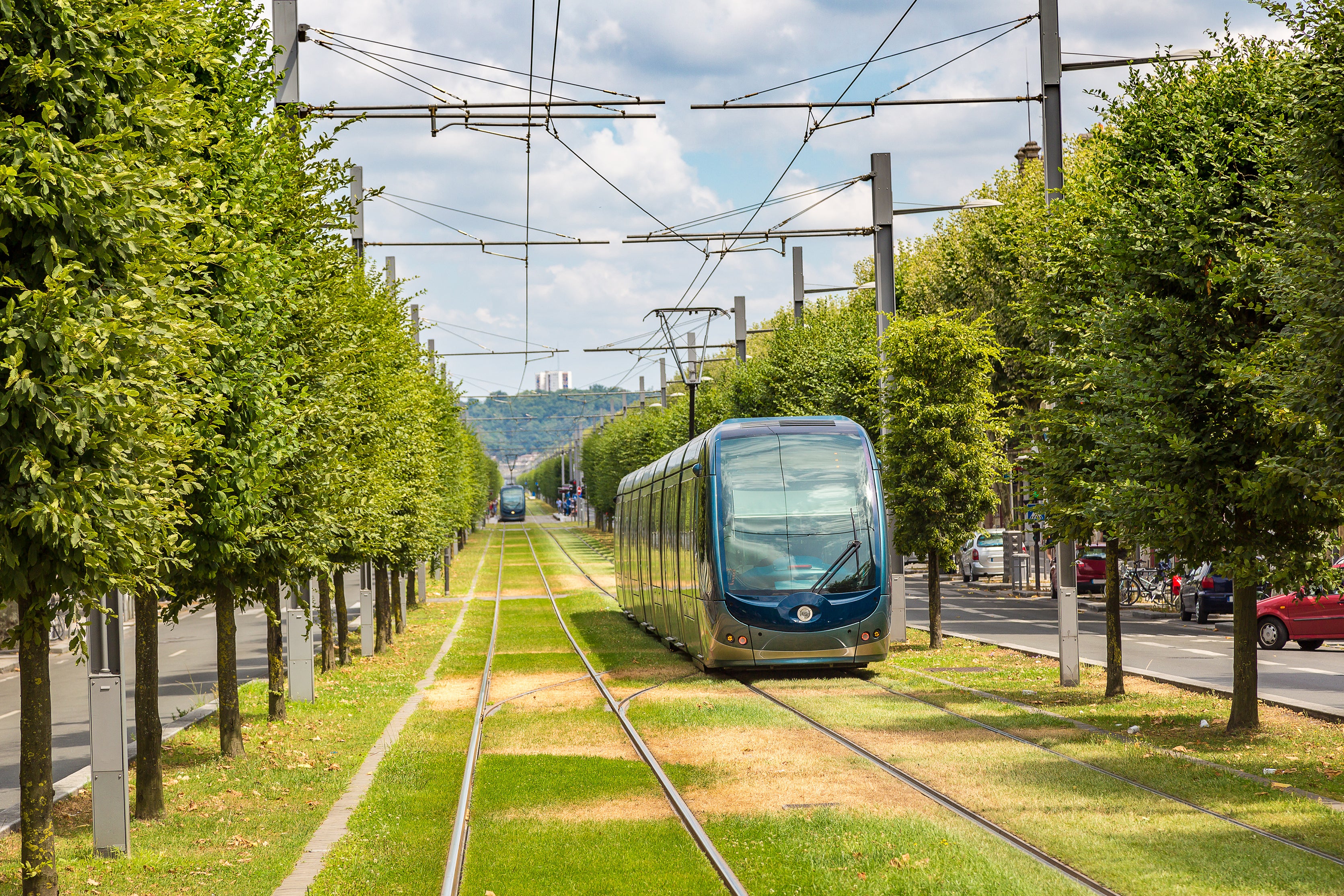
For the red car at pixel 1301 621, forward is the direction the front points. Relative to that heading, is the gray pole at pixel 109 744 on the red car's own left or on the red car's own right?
on the red car's own left

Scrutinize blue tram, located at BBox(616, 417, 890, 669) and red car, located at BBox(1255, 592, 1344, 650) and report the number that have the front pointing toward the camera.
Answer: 1

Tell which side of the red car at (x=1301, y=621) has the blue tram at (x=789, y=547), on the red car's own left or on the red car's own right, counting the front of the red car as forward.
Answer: on the red car's own left

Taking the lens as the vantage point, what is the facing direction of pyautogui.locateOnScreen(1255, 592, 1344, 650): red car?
facing away from the viewer and to the left of the viewer

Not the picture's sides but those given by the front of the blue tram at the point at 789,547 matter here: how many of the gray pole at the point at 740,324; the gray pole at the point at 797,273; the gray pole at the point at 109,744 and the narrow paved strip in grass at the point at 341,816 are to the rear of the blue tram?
2

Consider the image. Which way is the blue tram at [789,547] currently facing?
toward the camera

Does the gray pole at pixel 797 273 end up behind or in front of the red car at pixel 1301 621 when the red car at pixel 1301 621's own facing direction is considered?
in front
